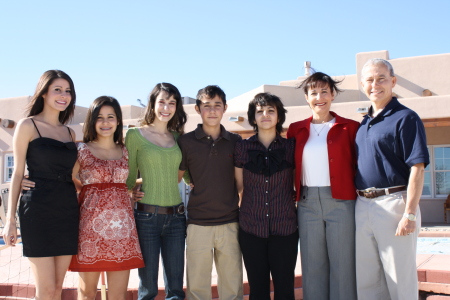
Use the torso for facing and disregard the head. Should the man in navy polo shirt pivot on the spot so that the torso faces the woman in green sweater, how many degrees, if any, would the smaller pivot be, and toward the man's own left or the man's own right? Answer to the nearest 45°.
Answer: approximately 45° to the man's own right

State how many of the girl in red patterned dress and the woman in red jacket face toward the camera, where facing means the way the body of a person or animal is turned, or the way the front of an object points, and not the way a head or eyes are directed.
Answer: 2

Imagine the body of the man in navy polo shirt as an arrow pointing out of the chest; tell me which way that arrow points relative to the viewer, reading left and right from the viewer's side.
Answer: facing the viewer and to the left of the viewer

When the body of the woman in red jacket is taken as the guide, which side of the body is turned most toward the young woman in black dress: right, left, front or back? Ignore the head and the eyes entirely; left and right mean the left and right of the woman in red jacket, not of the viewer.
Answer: right

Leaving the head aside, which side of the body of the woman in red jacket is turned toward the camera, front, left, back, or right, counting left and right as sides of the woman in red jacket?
front

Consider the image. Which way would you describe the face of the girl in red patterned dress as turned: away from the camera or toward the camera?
toward the camera

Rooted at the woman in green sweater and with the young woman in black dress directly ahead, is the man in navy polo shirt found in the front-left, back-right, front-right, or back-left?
back-left

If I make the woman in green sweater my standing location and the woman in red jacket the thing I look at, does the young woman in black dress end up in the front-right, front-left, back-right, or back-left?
back-right

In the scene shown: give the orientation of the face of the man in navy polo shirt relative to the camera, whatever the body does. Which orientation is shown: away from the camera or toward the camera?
toward the camera

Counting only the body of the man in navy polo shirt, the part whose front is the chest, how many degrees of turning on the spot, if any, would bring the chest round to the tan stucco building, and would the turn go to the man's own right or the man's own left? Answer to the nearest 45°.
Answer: approximately 135° to the man's own right
